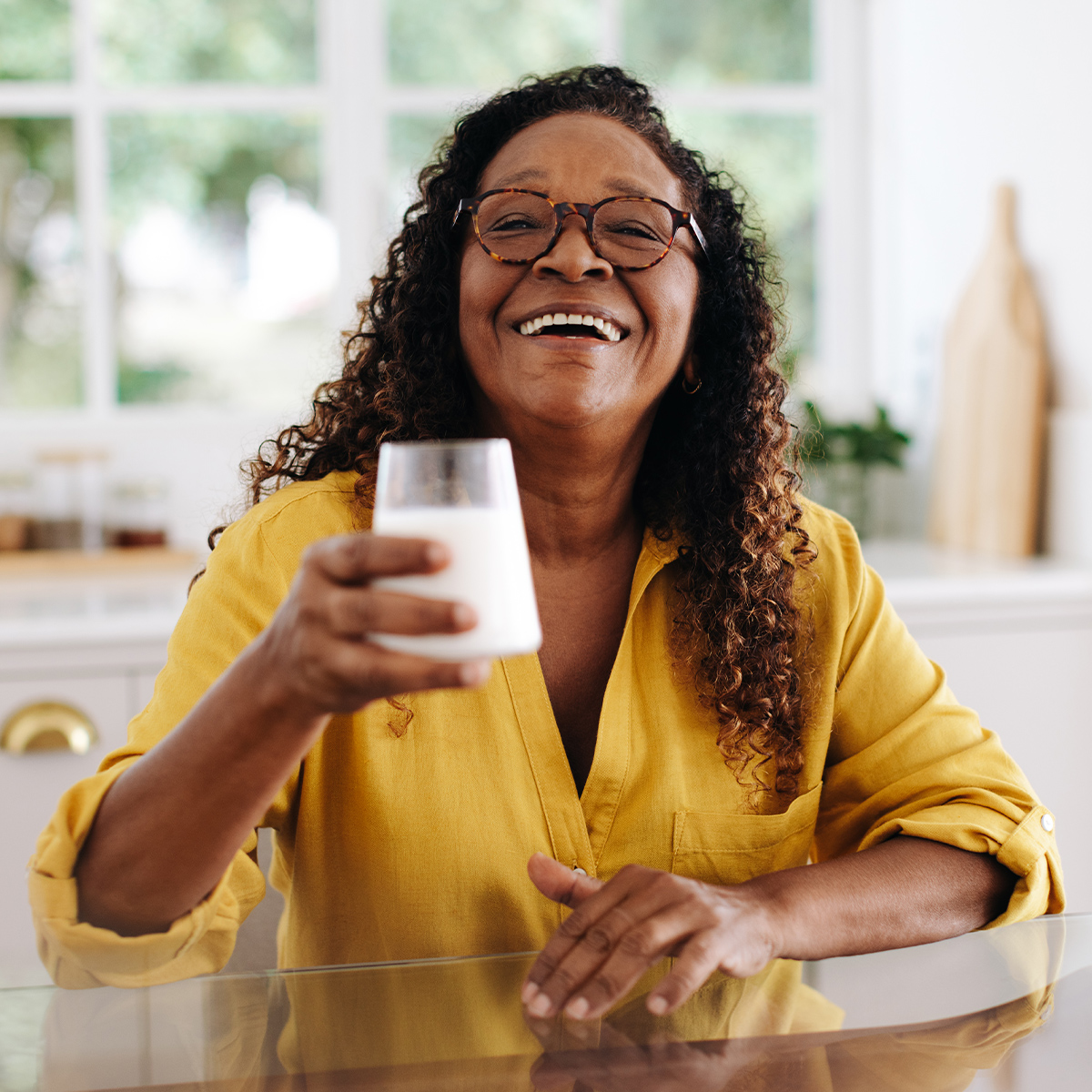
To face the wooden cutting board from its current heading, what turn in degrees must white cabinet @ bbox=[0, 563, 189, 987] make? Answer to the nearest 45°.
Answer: approximately 90° to its left

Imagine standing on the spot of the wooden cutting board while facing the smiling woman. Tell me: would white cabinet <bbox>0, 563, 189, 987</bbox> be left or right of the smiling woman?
right

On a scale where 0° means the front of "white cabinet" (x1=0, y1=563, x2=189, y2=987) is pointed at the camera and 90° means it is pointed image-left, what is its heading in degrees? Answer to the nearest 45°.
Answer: approximately 0°

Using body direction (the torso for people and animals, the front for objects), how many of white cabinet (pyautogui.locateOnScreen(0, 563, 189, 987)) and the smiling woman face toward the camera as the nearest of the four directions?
2

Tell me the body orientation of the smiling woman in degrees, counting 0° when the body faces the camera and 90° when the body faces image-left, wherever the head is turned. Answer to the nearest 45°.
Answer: approximately 0°
